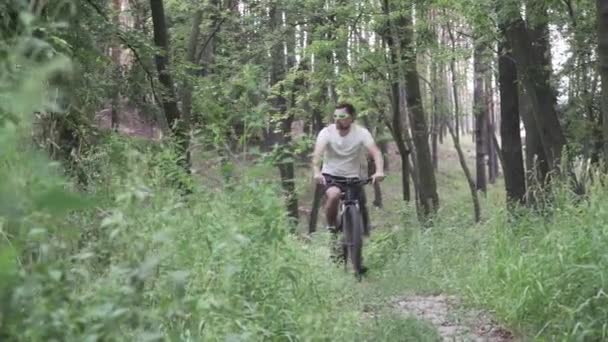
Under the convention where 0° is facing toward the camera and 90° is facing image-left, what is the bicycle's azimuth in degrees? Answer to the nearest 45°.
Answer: approximately 0°

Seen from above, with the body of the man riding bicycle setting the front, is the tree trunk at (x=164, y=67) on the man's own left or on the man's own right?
on the man's own right

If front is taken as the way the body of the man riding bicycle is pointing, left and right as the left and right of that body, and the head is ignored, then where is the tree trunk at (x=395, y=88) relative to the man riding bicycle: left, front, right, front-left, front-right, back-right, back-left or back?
back

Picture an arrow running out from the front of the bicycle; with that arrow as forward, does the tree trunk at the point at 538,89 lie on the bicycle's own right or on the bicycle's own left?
on the bicycle's own left

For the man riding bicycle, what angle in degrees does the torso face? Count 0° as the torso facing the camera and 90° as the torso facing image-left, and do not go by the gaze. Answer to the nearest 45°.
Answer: approximately 0°

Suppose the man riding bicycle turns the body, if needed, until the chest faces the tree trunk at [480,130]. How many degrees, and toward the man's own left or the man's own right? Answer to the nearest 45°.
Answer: approximately 180°

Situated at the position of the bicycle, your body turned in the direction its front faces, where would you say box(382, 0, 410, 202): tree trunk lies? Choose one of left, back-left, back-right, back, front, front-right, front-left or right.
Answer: back

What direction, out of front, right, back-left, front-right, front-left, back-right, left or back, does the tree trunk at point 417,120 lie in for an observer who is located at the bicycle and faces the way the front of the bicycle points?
back
